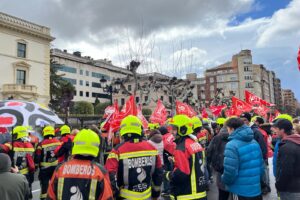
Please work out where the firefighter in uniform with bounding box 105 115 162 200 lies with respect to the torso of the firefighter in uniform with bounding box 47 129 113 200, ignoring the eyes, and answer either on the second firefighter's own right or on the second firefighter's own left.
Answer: on the second firefighter's own right

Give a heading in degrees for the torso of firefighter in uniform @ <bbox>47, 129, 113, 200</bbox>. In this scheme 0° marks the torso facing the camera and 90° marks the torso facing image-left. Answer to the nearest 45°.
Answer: approximately 180°

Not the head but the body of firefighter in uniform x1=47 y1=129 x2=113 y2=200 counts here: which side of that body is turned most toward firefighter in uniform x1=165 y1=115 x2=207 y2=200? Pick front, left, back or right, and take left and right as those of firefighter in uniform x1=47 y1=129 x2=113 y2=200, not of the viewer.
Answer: right

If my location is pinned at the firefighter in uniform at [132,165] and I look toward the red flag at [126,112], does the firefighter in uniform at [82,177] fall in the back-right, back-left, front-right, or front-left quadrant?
back-left

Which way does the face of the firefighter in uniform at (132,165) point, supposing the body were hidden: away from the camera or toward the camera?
away from the camera

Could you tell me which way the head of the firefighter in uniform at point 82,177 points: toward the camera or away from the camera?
away from the camera

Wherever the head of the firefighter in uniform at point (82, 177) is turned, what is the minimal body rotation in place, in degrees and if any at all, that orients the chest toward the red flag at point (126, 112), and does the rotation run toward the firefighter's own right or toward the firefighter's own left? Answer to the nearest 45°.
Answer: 0° — they already face it
